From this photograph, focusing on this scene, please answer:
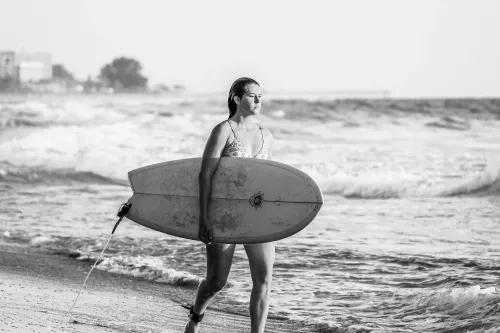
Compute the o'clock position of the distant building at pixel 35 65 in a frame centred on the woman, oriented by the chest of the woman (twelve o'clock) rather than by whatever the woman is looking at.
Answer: The distant building is roughly at 7 o'clock from the woman.

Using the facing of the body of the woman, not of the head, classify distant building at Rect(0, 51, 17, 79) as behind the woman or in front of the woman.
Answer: behind

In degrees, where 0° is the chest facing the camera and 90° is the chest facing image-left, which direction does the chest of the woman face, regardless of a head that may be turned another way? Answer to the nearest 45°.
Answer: approximately 315°
